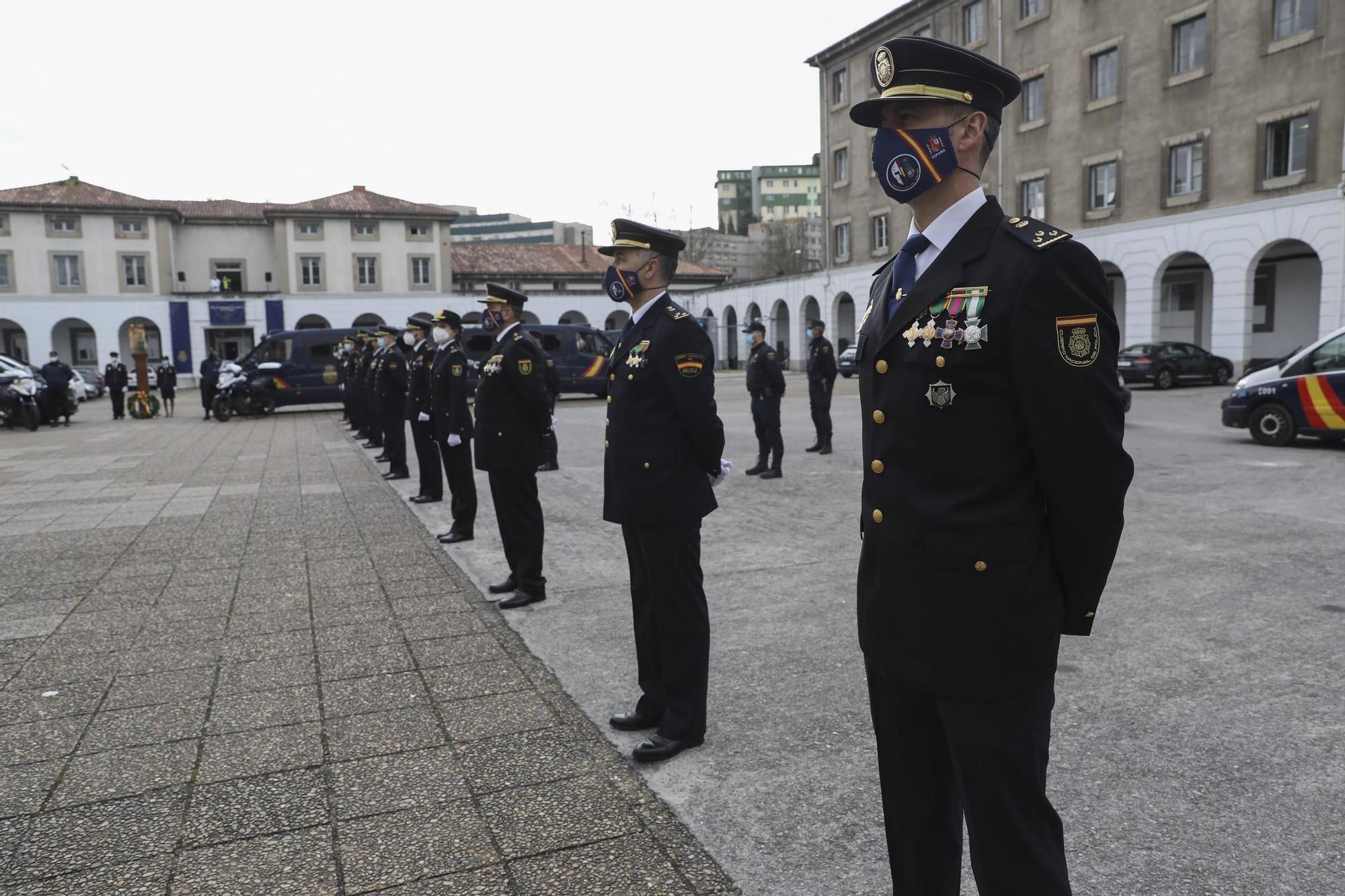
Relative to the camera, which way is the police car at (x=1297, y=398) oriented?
to the viewer's left

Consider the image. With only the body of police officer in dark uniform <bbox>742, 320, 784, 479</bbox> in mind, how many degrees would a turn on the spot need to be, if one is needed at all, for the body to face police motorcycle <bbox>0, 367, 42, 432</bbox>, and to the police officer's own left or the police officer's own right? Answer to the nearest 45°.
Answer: approximately 45° to the police officer's own right

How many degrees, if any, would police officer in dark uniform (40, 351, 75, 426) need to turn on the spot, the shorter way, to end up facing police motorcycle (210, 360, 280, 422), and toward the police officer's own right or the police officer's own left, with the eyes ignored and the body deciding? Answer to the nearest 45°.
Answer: approximately 90° to the police officer's own left

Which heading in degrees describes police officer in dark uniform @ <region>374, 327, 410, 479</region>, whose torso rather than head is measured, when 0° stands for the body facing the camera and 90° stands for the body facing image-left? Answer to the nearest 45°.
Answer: approximately 90°

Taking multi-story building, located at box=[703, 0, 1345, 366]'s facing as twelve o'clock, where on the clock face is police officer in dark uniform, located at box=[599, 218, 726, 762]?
The police officer in dark uniform is roughly at 11 o'clock from the multi-story building.

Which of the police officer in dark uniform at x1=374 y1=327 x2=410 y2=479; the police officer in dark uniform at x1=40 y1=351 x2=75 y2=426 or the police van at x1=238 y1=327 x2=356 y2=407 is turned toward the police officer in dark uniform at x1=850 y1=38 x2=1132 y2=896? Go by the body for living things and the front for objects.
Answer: the police officer in dark uniform at x1=40 y1=351 x2=75 y2=426

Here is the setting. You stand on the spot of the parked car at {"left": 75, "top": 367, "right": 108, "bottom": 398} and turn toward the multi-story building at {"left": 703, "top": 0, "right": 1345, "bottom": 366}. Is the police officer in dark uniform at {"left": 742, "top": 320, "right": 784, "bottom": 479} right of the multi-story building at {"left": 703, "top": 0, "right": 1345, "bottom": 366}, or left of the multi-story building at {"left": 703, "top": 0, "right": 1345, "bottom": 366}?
right

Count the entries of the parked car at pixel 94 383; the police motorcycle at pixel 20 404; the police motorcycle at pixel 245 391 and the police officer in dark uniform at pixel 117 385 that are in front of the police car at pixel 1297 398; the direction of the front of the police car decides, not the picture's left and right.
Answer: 4

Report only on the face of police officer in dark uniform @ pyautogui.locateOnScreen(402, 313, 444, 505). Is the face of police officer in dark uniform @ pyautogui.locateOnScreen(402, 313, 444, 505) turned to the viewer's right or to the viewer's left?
to the viewer's left
